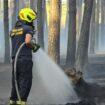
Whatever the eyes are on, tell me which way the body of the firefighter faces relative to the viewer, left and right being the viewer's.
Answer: facing away from the viewer and to the right of the viewer

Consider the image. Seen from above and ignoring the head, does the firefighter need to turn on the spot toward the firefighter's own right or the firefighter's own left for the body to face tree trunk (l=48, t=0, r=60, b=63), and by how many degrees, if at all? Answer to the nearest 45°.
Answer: approximately 45° to the firefighter's own left

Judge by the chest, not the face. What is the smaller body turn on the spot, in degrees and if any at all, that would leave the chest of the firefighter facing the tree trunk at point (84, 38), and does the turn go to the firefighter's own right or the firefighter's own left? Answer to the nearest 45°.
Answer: approximately 45° to the firefighter's own left
